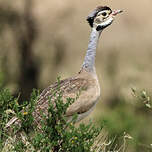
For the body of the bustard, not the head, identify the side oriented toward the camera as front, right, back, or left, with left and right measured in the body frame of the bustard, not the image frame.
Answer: right
